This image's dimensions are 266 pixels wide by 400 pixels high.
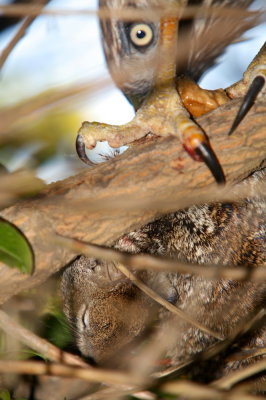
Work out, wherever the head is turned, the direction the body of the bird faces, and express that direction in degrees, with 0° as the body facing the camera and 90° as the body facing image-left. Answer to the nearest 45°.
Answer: approximately 0°
